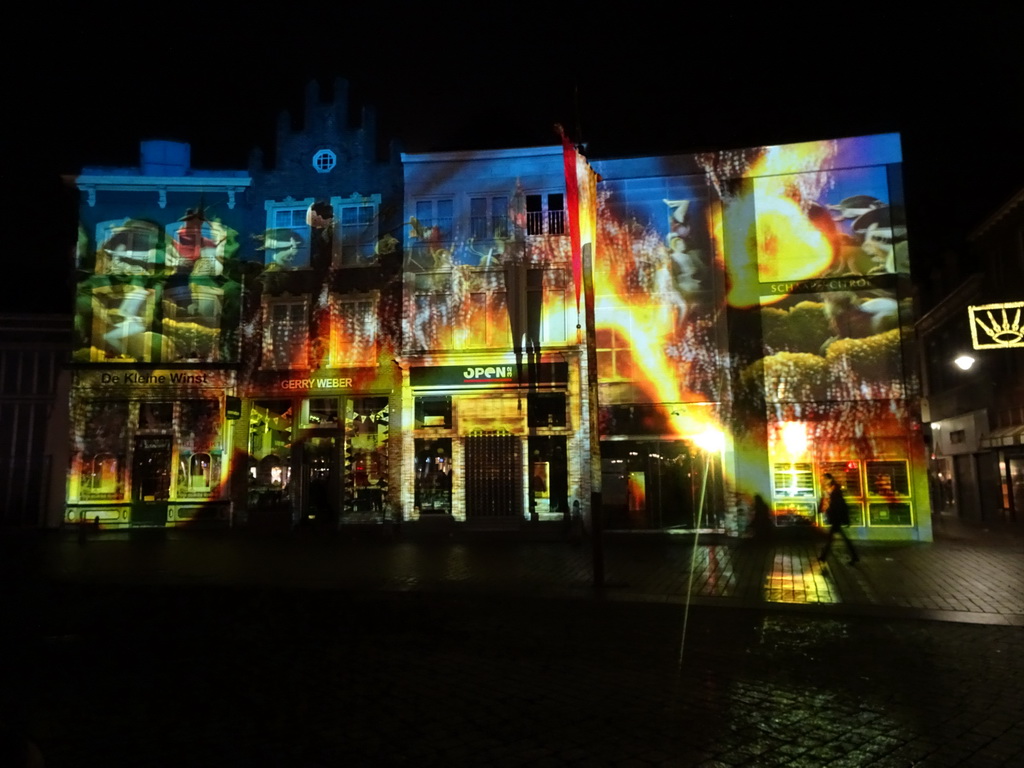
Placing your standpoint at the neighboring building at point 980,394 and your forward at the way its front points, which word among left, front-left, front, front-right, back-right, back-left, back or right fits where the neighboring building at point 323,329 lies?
front

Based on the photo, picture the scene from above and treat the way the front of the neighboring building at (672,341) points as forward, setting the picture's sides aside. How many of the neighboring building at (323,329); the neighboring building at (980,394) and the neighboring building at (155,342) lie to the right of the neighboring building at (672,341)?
2

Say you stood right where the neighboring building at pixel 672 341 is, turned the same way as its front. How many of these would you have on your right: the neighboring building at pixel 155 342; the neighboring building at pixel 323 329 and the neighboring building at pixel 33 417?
3

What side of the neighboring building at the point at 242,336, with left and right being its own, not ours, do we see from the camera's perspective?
front

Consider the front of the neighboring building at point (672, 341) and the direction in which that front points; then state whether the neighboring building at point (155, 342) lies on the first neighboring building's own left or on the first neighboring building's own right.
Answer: on the first neighboring building's own right

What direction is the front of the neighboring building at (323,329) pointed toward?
toward the camera

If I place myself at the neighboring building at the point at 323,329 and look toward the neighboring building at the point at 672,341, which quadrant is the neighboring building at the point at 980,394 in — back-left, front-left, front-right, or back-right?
front-left

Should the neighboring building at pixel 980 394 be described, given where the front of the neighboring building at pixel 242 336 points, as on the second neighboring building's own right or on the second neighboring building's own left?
on the second neighboring building's own left

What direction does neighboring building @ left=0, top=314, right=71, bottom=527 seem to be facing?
toward the camera

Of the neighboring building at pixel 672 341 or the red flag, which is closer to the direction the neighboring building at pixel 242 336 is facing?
the red flag

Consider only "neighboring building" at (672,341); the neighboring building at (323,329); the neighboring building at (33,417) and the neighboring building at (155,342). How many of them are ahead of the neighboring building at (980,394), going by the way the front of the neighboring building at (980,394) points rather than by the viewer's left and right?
4

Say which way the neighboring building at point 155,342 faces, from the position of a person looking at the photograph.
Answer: facing the viewer

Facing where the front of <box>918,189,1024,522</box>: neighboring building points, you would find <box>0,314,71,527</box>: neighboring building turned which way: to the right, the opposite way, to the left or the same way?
to the left

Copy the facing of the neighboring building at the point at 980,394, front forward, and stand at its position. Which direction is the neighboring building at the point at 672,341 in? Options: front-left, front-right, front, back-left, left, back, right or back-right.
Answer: front
